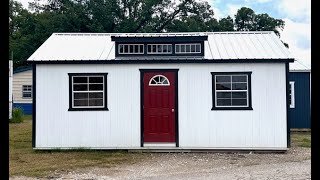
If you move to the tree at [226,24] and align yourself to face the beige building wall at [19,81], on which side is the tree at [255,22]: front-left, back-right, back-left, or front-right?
back-left

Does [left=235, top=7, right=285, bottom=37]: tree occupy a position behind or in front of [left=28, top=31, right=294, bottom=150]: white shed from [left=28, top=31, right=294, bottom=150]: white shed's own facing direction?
behind

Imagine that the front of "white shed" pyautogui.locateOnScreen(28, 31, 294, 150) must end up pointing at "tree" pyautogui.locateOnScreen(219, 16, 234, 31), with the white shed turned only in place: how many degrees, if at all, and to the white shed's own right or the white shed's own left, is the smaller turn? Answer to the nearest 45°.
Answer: approximately 180°

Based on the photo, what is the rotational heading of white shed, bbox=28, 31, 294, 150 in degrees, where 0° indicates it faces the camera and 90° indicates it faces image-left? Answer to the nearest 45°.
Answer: approximately 0°

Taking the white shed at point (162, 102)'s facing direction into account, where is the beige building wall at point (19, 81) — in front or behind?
behind
